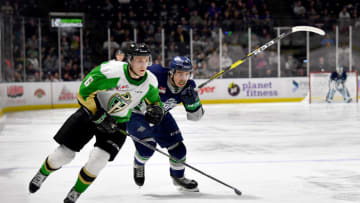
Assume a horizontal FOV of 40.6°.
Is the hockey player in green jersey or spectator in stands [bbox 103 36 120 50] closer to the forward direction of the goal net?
the hockey player in green jersey

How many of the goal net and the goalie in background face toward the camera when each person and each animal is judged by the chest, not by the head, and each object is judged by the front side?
2

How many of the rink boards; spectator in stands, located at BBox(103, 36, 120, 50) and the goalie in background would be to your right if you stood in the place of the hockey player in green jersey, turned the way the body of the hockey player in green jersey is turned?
0

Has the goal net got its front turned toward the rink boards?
no

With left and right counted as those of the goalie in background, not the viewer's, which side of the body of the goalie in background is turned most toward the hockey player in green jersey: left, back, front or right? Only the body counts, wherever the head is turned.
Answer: front

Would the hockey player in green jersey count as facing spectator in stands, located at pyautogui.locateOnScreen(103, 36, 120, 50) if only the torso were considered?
no

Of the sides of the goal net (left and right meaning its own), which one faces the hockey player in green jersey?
front

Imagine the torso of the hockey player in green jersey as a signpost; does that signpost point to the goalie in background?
no

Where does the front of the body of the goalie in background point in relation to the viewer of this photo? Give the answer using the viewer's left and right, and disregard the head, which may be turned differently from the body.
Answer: facing the viewer
